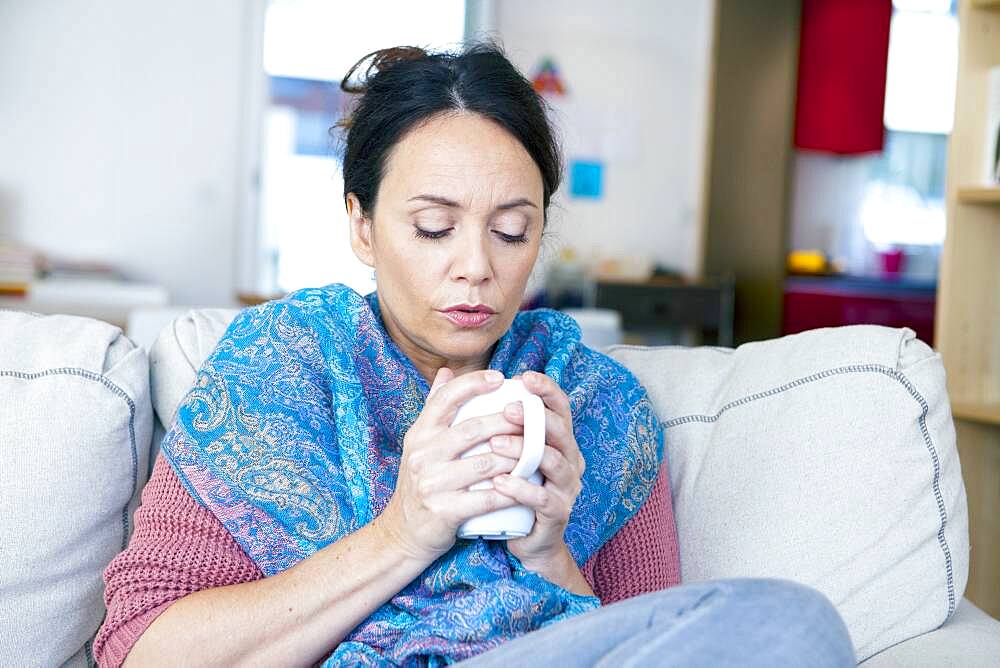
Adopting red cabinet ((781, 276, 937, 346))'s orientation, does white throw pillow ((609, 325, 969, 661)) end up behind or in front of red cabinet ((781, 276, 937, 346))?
in front

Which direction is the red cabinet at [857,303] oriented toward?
toward the camera

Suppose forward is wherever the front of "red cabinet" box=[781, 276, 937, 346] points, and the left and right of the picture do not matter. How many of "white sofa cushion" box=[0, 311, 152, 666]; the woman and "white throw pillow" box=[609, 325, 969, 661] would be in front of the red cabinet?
3

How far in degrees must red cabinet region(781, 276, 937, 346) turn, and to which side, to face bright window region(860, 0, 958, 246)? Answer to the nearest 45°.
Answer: approximately 180°

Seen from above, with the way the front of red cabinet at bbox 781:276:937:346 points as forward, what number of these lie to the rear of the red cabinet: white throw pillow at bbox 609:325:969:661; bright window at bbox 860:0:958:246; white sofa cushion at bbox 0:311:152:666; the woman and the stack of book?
1

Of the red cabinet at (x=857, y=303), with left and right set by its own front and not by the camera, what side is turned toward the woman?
front

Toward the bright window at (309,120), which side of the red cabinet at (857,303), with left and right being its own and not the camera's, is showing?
right

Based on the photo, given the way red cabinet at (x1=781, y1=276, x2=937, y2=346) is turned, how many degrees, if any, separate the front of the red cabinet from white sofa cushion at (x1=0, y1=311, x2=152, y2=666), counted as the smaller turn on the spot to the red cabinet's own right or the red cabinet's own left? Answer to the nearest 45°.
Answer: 0° — it already faces it
